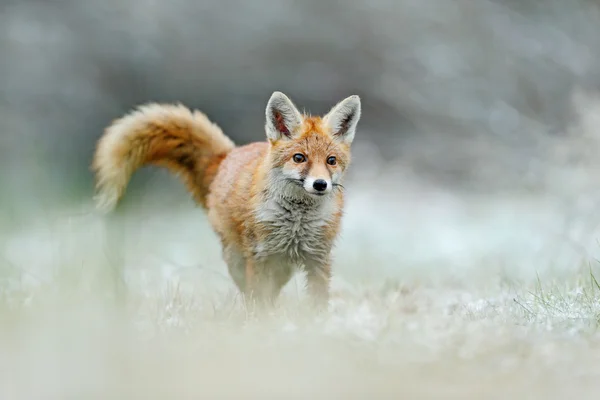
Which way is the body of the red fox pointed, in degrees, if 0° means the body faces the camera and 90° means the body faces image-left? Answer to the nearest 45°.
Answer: approximately 315°
